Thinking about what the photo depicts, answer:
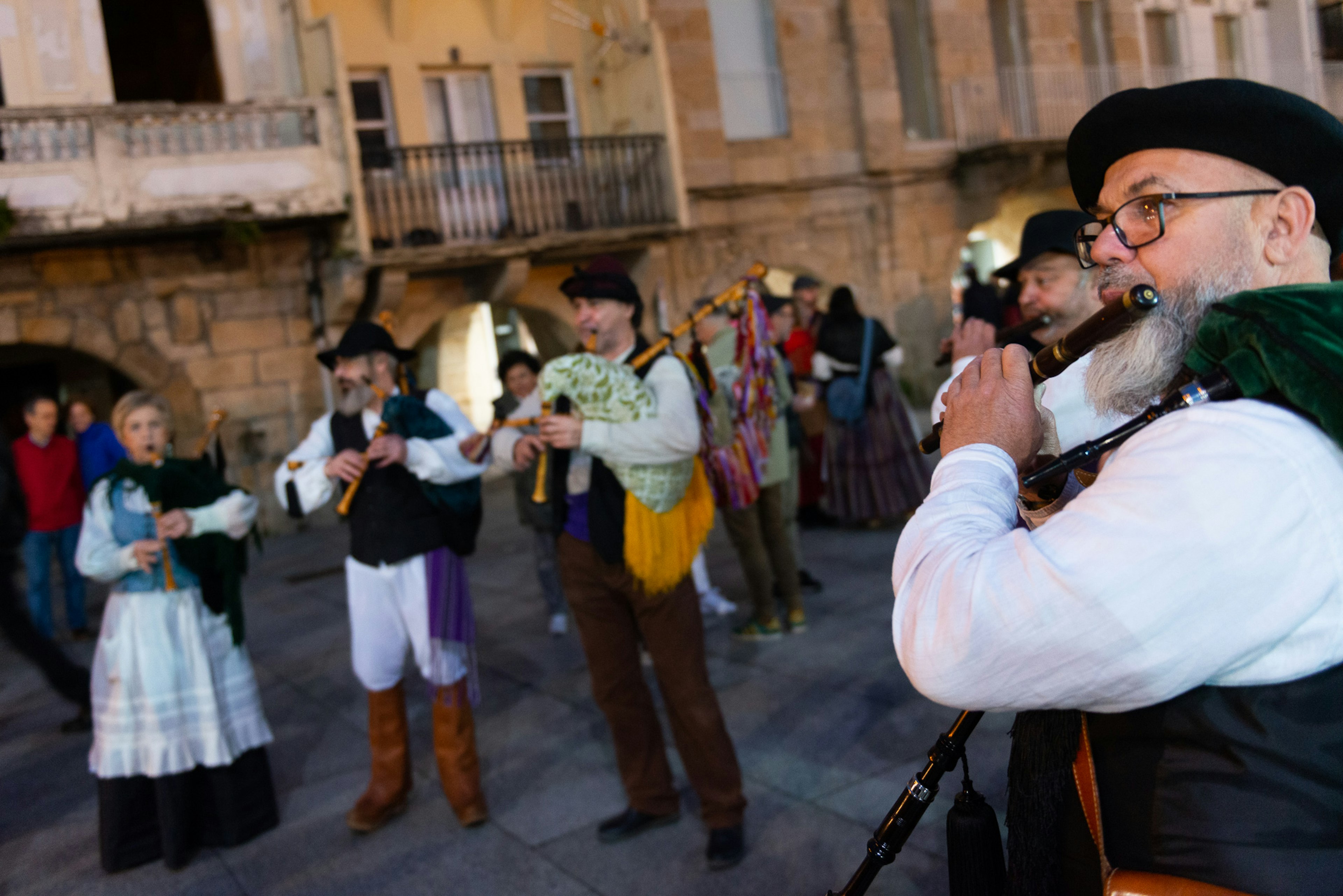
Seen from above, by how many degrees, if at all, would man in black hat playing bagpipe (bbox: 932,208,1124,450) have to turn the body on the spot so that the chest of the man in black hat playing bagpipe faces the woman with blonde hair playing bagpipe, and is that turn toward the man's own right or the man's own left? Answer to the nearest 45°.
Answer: approximately 45° to the man's own right

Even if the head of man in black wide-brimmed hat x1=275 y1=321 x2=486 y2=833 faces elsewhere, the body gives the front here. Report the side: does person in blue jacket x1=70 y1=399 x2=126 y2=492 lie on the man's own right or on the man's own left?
on the man's own right

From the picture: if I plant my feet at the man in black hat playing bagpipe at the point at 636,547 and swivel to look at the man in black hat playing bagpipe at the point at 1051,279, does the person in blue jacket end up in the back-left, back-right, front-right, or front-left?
back-left

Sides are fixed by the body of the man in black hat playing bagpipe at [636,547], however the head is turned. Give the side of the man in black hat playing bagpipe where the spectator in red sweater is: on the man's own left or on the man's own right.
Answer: on the man's own right

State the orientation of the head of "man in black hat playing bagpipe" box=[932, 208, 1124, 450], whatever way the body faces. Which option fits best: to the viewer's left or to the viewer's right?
to the viewer's left

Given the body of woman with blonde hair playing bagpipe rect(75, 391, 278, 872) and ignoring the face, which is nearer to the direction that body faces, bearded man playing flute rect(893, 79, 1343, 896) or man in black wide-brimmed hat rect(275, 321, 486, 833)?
the bearded man playing flute

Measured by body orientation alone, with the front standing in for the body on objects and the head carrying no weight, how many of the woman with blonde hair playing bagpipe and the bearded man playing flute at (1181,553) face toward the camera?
1

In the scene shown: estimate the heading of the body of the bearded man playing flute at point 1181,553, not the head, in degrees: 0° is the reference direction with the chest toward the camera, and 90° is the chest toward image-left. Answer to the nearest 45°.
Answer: approximately 90°
